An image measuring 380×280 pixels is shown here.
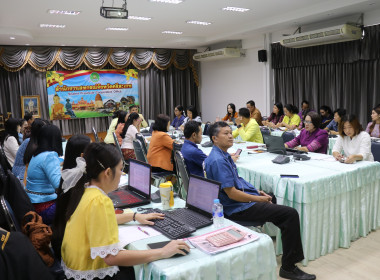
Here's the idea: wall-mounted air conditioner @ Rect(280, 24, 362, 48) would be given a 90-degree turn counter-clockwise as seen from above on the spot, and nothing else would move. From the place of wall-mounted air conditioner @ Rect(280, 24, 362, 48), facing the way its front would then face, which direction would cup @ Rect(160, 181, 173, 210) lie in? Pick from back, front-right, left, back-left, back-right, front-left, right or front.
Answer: front-right

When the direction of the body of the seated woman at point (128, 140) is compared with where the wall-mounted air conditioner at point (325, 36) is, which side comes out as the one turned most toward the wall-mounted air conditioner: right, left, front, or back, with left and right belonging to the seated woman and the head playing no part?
front

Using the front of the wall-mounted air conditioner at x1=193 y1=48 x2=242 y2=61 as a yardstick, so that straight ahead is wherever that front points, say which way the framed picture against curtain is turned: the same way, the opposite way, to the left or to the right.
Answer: to the left

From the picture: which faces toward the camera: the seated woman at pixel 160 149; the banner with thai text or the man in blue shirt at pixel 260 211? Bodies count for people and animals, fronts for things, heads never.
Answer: the banner with thai text

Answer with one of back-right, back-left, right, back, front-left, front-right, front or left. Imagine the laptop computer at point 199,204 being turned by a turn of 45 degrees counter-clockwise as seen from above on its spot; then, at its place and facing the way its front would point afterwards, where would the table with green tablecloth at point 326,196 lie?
back-left

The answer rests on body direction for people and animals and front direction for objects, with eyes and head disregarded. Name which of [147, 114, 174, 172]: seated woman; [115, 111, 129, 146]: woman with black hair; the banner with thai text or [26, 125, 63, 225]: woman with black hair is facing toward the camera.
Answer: the banner with thai text

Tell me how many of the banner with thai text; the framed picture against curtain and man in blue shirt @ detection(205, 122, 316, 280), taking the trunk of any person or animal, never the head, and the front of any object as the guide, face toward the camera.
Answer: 2

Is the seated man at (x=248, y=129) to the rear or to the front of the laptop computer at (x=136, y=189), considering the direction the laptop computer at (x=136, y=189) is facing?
to the rear

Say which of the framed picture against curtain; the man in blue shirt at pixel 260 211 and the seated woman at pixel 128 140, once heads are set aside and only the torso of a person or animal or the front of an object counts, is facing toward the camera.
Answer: the framed picture against curtain

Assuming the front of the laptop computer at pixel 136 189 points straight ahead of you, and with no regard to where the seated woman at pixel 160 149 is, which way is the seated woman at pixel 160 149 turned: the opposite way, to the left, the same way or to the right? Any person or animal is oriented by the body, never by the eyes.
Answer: the opposite way

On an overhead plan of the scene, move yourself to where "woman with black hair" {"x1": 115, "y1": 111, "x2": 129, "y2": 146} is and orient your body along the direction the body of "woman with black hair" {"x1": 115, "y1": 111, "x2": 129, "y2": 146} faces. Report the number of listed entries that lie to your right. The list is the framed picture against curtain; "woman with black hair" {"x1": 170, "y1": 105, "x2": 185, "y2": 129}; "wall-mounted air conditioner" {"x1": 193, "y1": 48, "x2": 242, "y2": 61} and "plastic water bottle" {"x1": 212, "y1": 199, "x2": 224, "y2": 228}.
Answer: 1

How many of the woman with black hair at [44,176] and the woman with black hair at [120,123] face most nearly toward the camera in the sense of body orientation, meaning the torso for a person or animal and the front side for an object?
0
